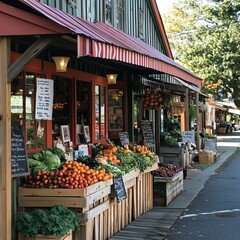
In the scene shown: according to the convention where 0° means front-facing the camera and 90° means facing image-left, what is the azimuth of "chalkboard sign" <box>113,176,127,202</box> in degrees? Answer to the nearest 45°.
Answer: approximately 315°

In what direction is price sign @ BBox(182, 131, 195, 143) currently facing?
toward the camera

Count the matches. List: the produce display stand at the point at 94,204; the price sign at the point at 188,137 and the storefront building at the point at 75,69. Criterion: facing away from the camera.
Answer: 0

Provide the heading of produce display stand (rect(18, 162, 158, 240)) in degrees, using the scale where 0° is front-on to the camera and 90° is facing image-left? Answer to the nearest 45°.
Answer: approximately 315°

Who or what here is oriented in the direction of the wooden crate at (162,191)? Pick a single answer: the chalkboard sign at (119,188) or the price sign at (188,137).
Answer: the price sign

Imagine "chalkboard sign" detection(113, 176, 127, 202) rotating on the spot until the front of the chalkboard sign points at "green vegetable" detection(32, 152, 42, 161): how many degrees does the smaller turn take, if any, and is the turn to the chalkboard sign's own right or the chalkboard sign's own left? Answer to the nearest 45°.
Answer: approximately 135° to the chalkboard sign's own right

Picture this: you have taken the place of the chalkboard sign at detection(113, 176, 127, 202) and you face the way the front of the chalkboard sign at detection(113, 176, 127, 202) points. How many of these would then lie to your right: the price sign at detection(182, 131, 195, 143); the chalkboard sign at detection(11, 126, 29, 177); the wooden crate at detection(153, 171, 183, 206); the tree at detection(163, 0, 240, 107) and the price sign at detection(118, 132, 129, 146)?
1

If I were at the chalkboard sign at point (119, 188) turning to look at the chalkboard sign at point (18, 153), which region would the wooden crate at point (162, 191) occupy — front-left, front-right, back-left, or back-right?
back-right

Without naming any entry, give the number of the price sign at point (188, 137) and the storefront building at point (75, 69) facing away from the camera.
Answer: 0

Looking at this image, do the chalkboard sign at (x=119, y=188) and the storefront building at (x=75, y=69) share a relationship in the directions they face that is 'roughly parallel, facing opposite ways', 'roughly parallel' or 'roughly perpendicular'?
roughly parallel

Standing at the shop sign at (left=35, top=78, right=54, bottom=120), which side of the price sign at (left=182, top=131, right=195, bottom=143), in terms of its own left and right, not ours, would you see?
front

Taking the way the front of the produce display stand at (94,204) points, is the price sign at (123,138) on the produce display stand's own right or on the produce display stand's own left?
on the produce display stand's own left

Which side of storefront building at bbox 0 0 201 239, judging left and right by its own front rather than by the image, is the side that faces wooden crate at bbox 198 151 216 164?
left

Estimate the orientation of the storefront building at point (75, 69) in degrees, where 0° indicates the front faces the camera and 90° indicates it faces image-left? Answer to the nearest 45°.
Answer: approximately 315°
